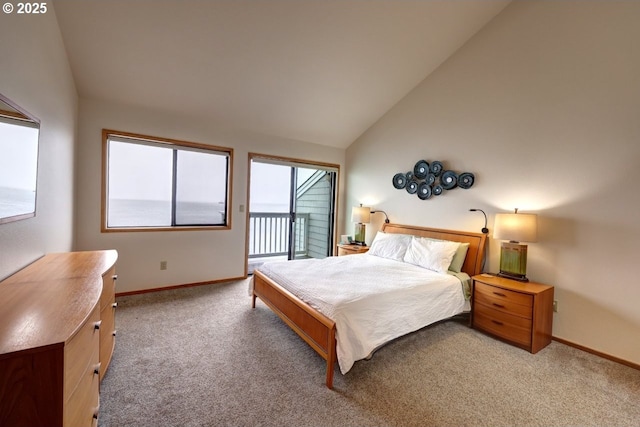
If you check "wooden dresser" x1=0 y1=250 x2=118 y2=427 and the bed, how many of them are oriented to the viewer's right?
1

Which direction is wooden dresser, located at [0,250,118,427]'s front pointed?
to the viewer's right

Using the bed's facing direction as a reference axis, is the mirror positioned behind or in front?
in front

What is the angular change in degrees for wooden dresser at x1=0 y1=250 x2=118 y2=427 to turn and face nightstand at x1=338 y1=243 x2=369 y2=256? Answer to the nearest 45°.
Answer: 0° — it already faces it

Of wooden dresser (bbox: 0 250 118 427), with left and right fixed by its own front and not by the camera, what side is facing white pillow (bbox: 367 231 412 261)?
front

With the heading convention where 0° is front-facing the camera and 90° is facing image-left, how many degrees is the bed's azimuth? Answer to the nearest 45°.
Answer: approximately 45°

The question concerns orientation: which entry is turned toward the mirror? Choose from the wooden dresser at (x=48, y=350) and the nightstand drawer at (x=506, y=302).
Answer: the nightstand drawer

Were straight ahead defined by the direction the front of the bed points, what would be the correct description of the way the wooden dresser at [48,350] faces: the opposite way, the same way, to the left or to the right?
the opposite way

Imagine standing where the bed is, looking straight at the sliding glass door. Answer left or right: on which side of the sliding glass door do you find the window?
left
